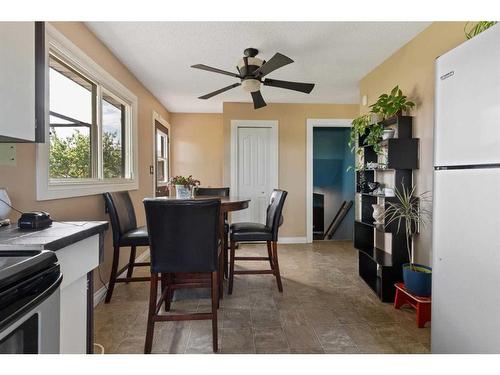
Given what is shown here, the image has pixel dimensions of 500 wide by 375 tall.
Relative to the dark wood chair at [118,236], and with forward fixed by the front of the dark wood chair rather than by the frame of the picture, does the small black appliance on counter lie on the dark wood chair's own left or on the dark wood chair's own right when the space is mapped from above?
on the dark wood chair's own right

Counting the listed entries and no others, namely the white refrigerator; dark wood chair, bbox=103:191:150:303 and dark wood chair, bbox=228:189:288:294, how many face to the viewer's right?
1

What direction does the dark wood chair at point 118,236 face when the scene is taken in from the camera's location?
facing to the right of the viewer

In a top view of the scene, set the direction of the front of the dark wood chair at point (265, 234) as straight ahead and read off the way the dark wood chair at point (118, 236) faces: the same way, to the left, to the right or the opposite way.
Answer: the opposite way

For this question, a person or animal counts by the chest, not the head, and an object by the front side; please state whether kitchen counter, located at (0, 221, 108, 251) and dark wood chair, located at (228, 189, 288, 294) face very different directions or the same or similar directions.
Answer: very different directions

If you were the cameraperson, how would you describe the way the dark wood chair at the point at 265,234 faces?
facing to the left of the viewer

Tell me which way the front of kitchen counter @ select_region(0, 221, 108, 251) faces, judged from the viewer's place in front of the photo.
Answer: facing the viewer and to the right of the viewer

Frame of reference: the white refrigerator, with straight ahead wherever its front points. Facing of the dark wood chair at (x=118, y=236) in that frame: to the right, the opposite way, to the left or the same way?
the opposite way

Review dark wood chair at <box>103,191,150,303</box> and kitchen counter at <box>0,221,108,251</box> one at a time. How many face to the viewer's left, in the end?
0

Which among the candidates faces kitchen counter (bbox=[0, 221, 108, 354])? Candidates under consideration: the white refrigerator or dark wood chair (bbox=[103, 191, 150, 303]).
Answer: the white refrigerator

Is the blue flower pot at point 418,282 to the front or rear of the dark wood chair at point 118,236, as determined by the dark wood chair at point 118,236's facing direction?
to the front

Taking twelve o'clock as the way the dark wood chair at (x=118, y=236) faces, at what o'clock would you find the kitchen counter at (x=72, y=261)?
The kitchen counter is roughly at 3 o'clock from the dark wood chair.
